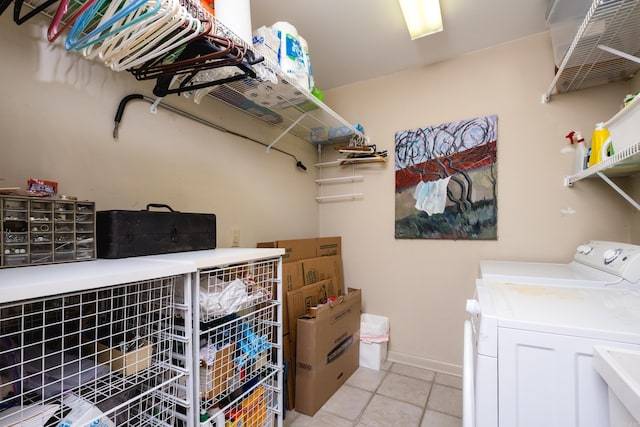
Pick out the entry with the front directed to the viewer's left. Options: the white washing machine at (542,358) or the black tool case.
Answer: the white washing machine

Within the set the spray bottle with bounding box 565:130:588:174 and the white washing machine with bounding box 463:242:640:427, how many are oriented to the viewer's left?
2

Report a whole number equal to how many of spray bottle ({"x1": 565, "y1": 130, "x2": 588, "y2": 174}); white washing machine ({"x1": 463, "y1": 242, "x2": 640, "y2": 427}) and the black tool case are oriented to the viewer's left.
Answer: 2

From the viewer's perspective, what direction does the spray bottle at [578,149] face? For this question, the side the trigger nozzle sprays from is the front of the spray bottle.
to the viewer's left

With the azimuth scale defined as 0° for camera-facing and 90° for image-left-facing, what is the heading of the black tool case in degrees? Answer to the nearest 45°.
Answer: approximately 315°

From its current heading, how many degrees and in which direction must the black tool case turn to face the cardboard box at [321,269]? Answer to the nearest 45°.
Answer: approximately 90° to its left

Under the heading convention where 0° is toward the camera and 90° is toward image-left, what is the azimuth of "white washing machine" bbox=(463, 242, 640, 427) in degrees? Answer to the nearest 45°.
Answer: approximately 90°

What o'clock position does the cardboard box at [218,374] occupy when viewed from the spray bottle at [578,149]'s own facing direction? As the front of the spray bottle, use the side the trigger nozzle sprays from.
The cardboard box is roughly at 10 o'clock from the spray bottle.
